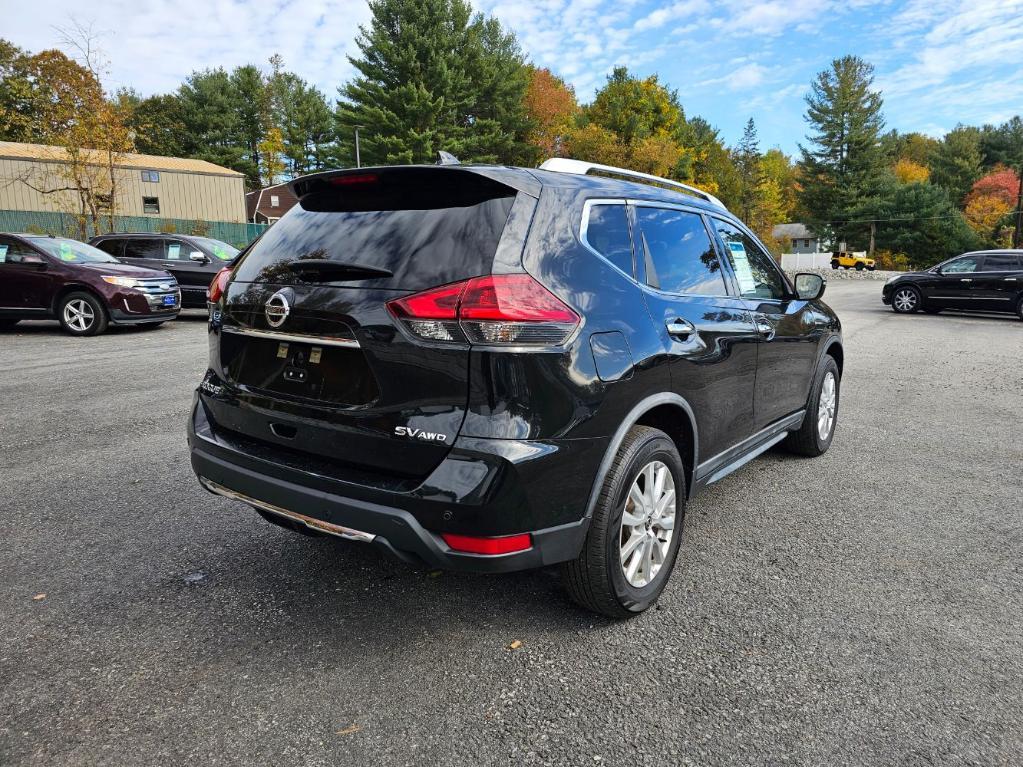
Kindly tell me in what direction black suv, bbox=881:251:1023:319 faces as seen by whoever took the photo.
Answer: facing to the left of the viewer

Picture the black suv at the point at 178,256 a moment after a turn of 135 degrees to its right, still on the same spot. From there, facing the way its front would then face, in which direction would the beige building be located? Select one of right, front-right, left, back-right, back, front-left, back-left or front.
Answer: right

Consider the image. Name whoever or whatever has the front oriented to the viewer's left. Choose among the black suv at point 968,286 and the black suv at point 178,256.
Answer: the black suv at point 968,286

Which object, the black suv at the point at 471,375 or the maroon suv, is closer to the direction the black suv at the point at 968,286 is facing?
the maroon suv

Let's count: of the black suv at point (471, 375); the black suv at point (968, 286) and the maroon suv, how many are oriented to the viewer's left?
1

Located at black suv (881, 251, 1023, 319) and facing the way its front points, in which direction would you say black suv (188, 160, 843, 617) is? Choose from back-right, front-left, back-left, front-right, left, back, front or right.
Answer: left

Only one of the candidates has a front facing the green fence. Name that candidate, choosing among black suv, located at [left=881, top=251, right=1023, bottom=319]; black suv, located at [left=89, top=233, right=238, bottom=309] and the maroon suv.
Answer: black suv, located at [left=881, top=251, right=1023, bottom=319]

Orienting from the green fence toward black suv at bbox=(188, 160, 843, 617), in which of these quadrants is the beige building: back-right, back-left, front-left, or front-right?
back-left

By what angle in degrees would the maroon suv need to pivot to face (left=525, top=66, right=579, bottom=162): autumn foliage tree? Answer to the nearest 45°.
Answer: approximately 90° to its left

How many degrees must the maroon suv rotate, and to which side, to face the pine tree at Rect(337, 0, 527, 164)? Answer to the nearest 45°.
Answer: approximately 90° to its left

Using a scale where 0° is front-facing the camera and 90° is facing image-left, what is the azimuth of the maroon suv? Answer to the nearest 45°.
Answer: approximately 315°

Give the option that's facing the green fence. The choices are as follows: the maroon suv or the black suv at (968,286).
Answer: the black suv

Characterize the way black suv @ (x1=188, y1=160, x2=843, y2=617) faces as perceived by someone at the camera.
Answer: facing away from the viewer and to the right of the viewer

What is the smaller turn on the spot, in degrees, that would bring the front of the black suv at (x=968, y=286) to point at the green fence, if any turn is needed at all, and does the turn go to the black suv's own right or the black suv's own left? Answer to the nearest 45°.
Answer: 0° — it already faces it

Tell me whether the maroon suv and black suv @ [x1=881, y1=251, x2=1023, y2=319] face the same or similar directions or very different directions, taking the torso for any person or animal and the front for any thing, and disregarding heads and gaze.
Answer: very different directions

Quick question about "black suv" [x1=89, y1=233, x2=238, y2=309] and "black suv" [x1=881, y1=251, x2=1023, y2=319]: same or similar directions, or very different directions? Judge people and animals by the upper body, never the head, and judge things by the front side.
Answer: very different directions
